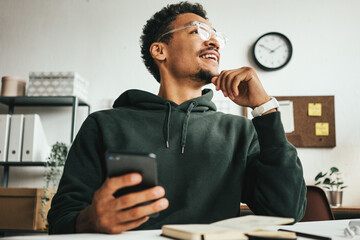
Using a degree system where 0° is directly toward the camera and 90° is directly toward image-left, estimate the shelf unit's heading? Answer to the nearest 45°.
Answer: approximately 0°

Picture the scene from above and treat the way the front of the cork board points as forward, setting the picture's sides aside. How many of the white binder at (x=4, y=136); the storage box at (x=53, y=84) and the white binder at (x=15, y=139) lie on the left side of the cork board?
0

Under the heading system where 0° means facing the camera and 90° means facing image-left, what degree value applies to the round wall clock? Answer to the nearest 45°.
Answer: approximately 0°

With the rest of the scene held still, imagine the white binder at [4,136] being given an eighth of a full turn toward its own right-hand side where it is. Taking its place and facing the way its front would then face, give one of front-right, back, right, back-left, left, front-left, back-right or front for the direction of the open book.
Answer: front-left

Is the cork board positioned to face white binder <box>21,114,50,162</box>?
no

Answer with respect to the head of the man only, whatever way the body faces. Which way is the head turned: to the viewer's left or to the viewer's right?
to the viewer's right

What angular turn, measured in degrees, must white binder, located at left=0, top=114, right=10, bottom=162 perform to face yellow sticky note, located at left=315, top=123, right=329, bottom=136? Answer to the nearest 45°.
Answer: approximately 90° to its left

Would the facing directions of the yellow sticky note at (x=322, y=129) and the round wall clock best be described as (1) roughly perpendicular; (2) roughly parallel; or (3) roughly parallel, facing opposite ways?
roughly parallel

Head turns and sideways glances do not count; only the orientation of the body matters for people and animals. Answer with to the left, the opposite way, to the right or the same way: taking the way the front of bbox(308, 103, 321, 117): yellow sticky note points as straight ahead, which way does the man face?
the same way

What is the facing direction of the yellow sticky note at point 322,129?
toward the camera

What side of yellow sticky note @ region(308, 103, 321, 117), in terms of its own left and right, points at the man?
front

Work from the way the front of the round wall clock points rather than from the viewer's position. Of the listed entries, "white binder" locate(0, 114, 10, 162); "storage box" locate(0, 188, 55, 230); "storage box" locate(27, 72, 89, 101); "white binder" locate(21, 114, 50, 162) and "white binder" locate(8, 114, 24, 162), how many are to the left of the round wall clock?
0

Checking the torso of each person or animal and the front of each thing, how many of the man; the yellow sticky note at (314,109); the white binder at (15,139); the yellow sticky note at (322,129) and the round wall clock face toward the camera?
5

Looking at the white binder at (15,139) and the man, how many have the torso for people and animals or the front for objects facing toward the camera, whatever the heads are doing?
2

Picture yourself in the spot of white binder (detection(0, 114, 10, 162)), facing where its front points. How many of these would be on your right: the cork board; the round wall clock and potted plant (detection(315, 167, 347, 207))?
0

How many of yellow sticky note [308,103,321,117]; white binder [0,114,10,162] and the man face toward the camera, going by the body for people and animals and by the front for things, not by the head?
3

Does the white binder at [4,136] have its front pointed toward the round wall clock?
no

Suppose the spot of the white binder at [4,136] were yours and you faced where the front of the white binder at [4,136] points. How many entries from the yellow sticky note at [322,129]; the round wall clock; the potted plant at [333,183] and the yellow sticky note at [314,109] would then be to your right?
0

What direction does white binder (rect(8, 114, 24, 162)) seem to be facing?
toward the camera
